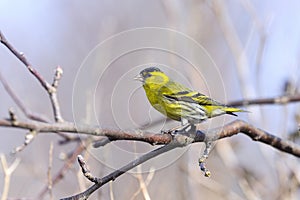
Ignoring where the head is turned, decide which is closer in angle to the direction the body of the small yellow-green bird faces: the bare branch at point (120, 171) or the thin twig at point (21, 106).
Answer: the thin twig

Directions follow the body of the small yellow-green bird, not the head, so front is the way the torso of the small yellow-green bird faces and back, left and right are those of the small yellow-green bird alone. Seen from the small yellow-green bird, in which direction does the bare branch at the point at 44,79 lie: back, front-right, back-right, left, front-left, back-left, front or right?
front-left

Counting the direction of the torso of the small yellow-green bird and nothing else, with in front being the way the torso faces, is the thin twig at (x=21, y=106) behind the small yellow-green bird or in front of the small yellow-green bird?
in front

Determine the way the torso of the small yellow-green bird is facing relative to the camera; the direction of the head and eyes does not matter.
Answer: to the viewer's left

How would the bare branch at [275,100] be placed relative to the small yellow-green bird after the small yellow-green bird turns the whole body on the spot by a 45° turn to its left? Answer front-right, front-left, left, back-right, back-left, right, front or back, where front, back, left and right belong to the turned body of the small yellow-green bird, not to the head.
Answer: back

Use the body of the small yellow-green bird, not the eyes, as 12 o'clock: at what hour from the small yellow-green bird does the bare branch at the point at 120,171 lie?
The bare branch is roughly at 12 o'clock from the small yellow-green bird.
